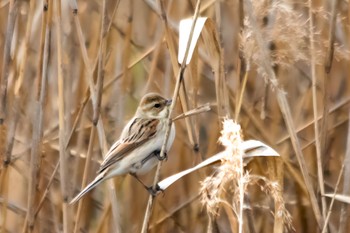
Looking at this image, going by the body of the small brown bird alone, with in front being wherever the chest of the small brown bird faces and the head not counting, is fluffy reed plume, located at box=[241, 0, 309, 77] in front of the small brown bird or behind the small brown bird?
in front

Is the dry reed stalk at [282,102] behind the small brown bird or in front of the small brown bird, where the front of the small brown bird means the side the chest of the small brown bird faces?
in front

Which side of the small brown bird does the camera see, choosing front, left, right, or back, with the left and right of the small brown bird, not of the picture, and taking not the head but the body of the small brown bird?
right
